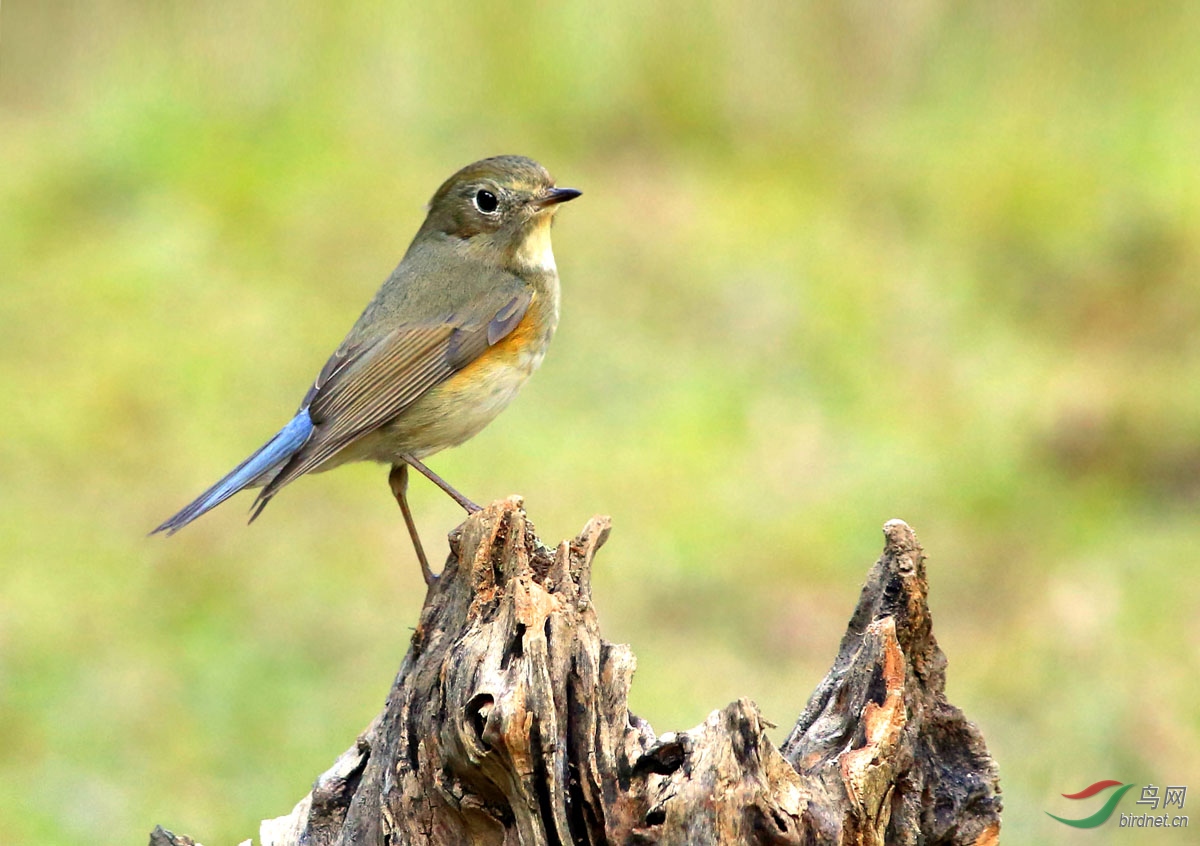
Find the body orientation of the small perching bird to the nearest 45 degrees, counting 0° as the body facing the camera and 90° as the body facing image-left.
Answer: approximately 270°
